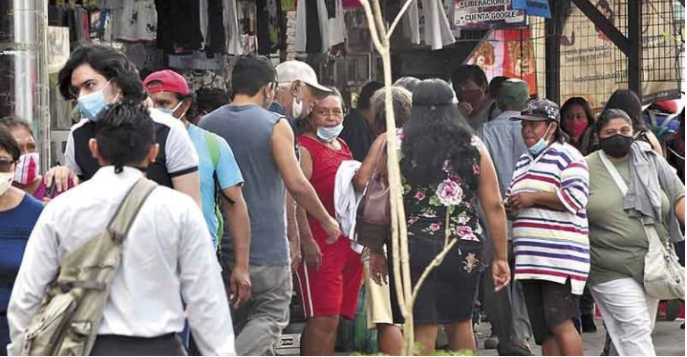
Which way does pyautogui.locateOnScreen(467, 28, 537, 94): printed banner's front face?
toward the camera

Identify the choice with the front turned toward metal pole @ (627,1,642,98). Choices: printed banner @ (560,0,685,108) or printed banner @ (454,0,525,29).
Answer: printed banner @ (560,0,685,108)

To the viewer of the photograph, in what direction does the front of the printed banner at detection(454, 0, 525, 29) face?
facing the viewer

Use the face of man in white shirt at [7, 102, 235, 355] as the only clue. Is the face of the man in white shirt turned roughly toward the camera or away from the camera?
away from the camera

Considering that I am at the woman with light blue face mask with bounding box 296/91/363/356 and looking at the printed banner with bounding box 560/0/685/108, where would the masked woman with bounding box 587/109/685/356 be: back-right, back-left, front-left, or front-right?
front-right

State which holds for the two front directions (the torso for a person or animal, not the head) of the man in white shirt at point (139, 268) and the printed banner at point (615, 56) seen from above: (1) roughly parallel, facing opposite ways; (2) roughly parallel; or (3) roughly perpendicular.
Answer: roughly parallel, facing opposite ways

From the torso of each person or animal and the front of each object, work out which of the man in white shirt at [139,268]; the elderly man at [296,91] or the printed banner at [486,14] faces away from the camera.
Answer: the man in white shirt

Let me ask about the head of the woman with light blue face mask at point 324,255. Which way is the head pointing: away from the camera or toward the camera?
toward the camera

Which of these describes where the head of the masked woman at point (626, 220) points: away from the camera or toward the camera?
toward the camera

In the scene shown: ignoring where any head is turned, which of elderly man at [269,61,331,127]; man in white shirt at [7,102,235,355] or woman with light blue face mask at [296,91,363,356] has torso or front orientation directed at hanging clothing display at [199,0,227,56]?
the man in white shirt

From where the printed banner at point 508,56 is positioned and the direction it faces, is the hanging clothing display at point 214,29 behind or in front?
in front

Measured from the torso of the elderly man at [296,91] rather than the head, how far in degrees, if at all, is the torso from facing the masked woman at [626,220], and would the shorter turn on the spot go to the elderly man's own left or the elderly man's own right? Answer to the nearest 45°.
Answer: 0° — they already face them

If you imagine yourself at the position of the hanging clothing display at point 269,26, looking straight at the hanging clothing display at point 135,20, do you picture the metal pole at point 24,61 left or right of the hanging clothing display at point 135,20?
left

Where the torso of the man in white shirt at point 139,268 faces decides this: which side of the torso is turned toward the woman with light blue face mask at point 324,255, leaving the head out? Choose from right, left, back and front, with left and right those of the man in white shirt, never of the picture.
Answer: front

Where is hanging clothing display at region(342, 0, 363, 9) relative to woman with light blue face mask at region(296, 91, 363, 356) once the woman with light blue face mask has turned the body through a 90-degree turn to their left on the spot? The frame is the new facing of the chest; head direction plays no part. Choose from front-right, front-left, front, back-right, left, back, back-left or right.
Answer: front-left

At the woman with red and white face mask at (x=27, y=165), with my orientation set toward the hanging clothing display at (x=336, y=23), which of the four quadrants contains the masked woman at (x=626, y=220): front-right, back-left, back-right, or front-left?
front-right

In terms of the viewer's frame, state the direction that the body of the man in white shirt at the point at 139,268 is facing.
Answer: away from the camera
